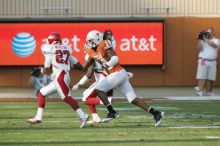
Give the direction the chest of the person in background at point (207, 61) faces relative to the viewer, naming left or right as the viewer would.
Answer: facing the viewer and to the left of the viewer

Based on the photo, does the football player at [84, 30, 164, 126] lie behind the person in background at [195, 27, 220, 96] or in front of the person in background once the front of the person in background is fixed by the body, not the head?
in front

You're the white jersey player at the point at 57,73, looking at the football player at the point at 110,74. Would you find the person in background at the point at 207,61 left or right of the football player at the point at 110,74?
left

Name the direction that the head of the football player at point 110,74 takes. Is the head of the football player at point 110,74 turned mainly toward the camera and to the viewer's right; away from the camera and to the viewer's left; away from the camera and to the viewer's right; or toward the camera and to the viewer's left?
toward the camera and to the viewer's left

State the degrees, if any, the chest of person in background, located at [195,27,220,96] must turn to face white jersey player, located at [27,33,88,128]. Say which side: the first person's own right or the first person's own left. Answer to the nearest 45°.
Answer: approximately 45° to the first person's own left
